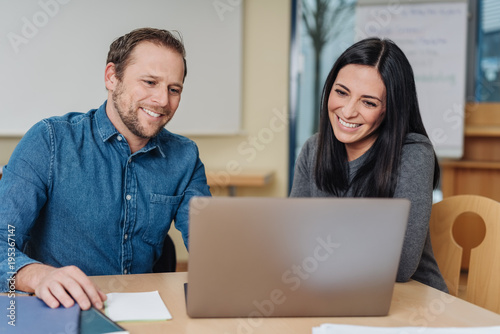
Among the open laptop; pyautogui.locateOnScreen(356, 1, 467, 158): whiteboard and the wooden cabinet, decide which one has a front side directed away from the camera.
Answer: the open laptop

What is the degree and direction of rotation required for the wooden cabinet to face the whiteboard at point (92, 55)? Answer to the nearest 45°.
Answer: approximately 45° to its right

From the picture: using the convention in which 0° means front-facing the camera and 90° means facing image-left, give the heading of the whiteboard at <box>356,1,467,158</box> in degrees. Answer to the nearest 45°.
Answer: approximately 0°

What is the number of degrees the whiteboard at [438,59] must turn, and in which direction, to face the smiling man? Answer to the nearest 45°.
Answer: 0° — it already faces them

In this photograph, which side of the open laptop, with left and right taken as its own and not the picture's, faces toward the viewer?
back

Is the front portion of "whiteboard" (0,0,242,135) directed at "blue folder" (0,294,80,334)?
yes

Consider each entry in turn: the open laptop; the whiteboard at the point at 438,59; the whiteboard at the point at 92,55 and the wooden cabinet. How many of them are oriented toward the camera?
3

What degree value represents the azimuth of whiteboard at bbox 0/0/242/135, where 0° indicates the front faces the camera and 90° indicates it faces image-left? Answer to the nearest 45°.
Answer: approximately 0°

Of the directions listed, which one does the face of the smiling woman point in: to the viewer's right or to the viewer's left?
to the viewer's left

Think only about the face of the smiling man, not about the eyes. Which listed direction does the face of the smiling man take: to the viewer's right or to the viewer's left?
to the viewer's right
